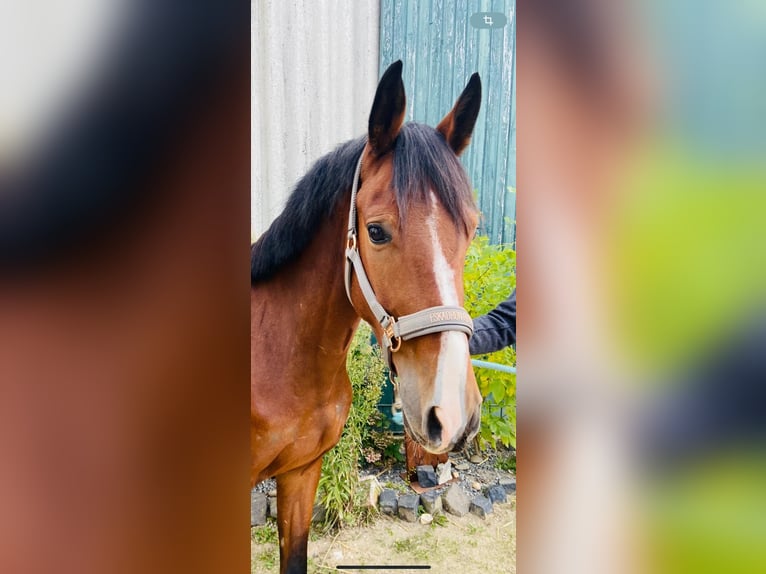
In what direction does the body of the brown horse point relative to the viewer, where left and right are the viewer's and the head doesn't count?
facing the viewer and to the right of the viewer
